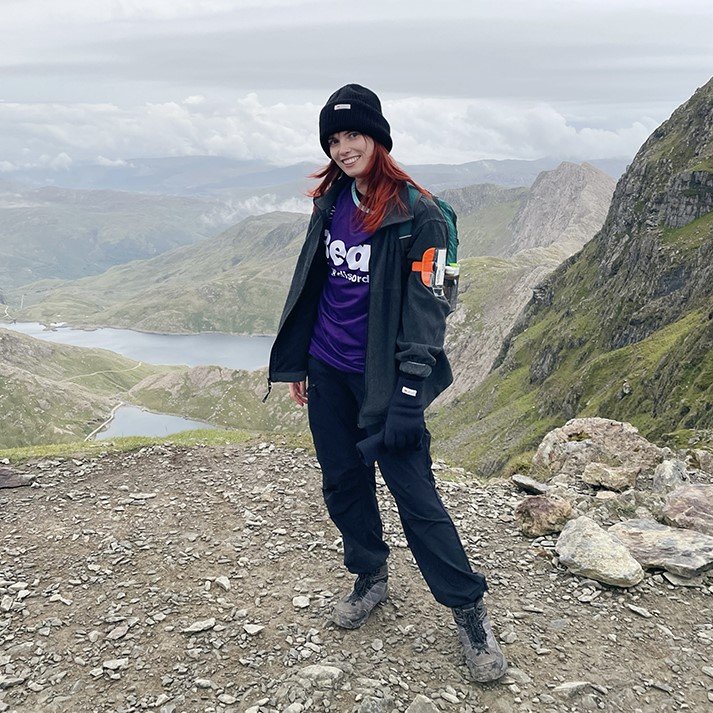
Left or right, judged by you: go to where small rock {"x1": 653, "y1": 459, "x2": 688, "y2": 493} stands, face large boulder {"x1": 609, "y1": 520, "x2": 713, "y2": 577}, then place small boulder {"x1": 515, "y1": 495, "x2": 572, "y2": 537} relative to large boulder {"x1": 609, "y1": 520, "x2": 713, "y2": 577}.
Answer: right

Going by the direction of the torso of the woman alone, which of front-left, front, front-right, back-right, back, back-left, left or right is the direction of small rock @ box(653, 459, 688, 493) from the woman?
back

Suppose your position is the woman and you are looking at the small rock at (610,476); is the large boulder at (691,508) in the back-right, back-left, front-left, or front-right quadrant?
front-right

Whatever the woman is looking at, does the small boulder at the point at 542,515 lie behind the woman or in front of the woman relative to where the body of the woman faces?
behind

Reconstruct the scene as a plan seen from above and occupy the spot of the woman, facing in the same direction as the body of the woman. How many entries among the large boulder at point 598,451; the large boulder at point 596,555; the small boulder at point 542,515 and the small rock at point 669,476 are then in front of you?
0

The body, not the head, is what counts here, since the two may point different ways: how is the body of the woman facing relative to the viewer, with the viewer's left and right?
facing the viewer and to the left of the viewer

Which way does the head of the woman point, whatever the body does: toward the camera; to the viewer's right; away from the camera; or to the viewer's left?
toward the camera

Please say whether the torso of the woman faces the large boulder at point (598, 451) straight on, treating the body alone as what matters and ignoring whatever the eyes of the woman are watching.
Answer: no

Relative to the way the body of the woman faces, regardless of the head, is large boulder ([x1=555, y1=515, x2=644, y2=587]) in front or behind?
behind
